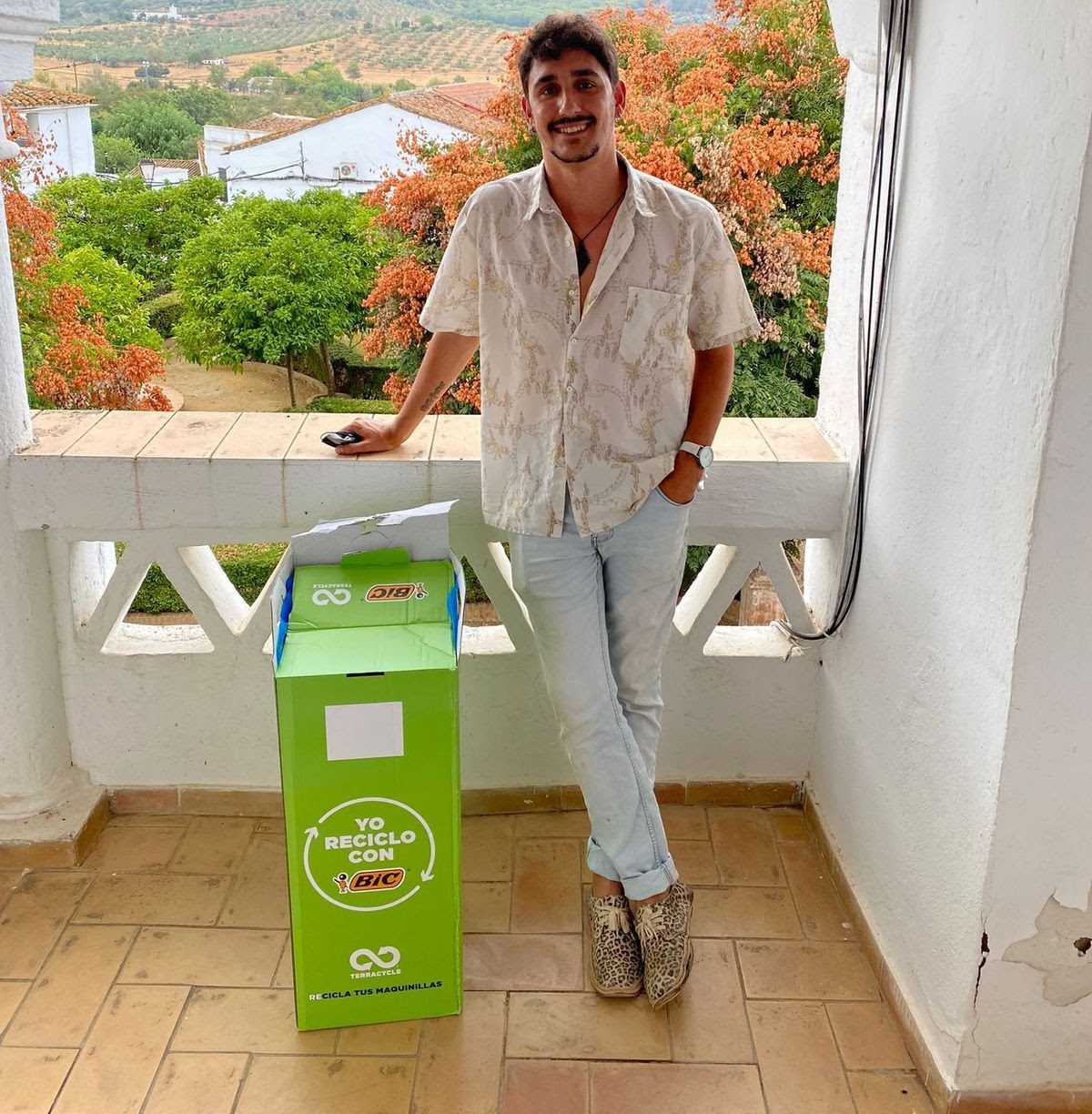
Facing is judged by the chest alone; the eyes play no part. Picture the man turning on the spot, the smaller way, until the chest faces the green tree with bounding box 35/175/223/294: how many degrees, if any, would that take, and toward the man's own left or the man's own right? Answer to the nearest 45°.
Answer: approximately 135° to the man's own right

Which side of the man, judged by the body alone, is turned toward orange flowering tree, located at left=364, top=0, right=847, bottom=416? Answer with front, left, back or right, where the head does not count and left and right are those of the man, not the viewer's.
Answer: back

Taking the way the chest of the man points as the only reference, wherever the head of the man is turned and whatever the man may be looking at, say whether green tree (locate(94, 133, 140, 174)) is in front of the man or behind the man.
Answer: behind

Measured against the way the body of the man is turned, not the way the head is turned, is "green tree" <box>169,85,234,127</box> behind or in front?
behind

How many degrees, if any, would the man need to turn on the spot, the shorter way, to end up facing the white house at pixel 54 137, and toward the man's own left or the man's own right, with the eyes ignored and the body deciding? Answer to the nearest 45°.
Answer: approximately 135° to the man's own right

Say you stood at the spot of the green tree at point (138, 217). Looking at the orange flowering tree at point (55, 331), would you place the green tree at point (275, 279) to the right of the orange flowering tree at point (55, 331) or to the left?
left

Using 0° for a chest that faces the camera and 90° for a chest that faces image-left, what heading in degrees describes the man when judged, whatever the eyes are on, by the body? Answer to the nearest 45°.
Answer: approximately 0°

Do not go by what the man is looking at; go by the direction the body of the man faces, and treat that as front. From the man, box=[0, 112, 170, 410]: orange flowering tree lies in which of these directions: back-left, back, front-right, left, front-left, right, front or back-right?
back-right

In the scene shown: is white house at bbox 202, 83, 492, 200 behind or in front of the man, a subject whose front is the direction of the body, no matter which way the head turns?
behind

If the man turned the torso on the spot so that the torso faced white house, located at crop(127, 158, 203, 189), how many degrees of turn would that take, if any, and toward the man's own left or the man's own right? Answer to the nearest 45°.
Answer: approximately 135° to the man's own right
